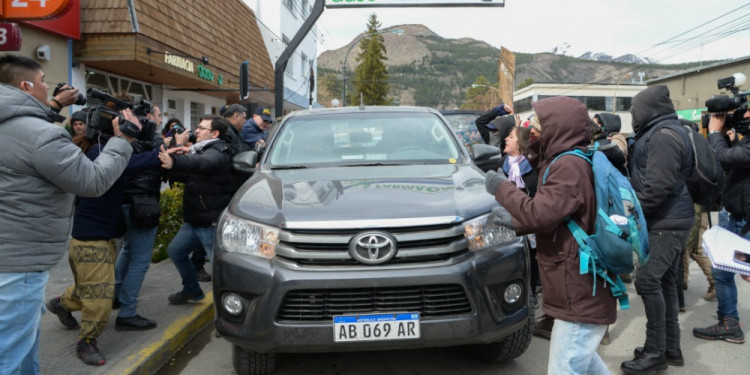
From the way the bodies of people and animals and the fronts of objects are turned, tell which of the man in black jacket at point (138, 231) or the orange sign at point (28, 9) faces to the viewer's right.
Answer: the man in black jacket

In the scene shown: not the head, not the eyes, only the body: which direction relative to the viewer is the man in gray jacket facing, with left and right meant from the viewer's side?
facing away from the viewer and to the right of the viewer

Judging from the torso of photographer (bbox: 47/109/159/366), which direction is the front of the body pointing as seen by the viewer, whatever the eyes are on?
to the viewer's right

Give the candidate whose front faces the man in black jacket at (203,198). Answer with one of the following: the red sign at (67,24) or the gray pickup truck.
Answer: the red sign

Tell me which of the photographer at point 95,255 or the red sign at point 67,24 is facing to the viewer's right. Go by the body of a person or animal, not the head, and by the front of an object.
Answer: the photographer

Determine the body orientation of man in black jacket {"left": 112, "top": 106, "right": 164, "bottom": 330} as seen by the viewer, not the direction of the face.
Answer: to the viewer's right

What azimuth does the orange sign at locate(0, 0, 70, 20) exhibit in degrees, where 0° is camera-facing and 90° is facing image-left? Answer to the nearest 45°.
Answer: approximately 0°

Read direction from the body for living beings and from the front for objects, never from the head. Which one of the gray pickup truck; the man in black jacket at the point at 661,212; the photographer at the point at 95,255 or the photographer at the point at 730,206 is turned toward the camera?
the gray pickup truck

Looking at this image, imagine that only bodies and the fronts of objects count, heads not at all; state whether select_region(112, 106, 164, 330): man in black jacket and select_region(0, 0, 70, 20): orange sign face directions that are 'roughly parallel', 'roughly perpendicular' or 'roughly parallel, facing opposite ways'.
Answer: roughly perpendicular

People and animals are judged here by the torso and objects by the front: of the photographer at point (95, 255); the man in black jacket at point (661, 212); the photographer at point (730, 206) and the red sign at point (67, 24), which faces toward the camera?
the red sign

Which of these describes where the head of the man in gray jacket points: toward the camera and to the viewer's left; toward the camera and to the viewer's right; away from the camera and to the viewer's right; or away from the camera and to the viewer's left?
away from the camera and to the viewer's right

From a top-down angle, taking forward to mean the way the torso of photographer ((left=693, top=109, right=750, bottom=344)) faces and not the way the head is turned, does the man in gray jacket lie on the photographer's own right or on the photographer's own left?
on the photographer's own left
